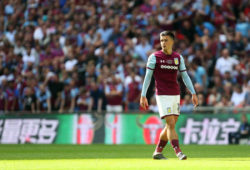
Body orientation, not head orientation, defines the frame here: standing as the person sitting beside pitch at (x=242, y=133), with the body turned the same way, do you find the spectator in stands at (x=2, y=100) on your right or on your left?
on your right

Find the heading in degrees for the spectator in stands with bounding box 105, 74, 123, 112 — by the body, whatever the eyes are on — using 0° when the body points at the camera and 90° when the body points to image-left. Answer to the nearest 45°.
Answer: approximately 0°

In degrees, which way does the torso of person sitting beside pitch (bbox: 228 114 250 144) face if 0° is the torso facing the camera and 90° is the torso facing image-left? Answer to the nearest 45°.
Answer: approximately 45°

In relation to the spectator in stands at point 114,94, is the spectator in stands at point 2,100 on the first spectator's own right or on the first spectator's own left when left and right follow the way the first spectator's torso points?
on the first spectator's own right

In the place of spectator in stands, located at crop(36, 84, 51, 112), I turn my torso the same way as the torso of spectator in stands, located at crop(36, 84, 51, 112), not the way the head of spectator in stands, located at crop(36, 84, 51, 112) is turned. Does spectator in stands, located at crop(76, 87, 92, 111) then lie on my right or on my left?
on my left

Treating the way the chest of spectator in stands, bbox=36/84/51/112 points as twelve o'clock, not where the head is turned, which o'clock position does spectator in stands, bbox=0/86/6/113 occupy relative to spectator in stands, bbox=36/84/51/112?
spectator in stands, bbox=0/86/6/113 is roughly at 4 o'clock from spectator in stands, bbox=36/84/51/112.

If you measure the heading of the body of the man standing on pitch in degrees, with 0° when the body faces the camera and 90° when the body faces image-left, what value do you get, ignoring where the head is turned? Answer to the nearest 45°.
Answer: approximately 0°

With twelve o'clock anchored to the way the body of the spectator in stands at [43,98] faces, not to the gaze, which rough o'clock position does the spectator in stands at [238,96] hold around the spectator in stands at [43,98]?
the spectator in stands at [238,96] is roughly at 10 o'clock from the spectator in stands at [43,98].

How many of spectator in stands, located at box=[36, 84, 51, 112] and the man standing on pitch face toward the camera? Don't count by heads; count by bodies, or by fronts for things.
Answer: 2
